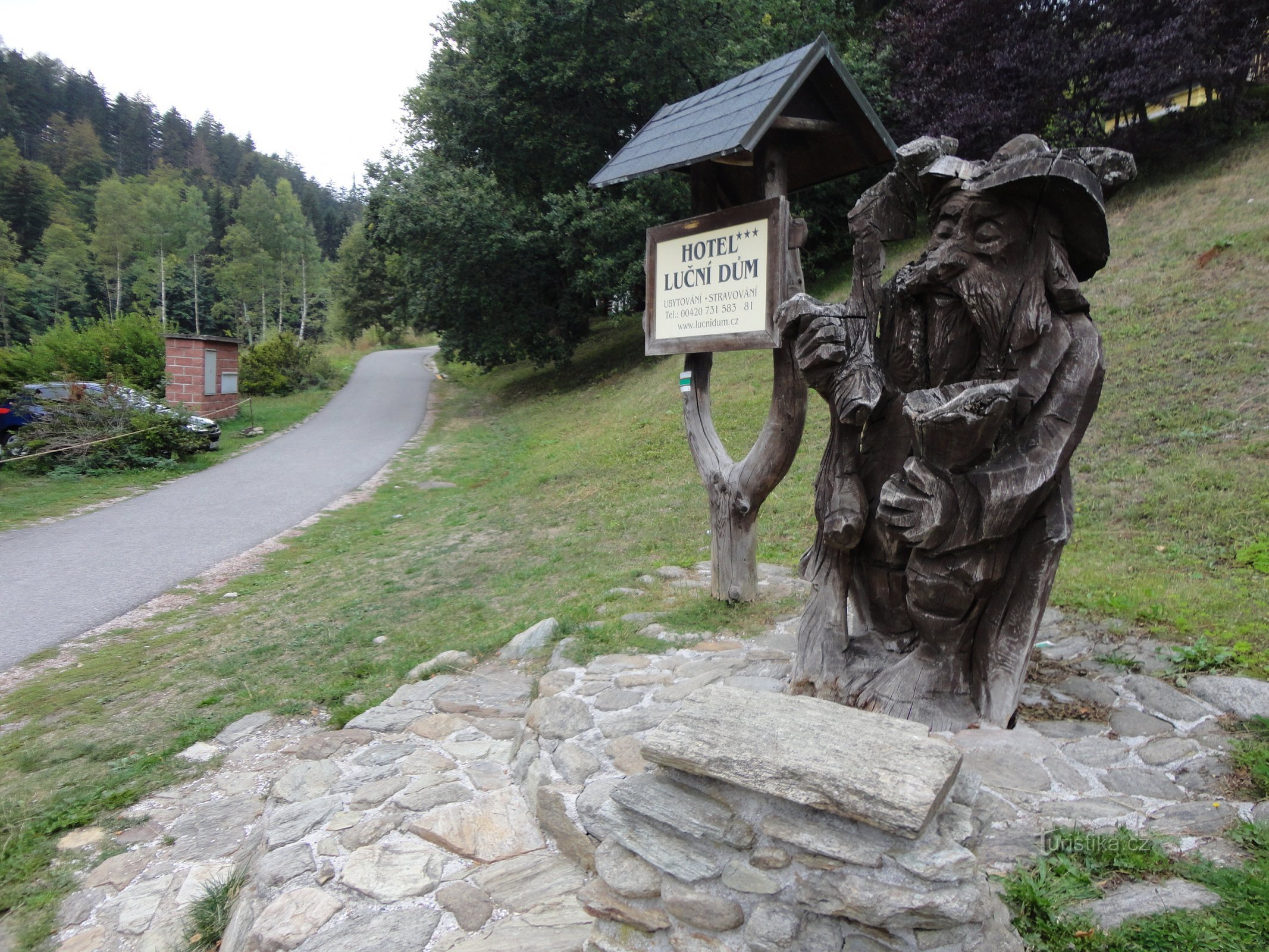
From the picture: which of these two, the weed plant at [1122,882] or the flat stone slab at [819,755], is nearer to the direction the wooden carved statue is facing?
the flat stone slab

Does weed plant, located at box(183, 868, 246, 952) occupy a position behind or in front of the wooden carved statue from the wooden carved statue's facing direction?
in front

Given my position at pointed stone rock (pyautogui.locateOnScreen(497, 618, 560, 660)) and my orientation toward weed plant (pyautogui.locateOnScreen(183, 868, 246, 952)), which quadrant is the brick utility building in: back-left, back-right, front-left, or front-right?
back-right

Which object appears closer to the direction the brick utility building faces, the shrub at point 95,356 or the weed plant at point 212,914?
the weed plant

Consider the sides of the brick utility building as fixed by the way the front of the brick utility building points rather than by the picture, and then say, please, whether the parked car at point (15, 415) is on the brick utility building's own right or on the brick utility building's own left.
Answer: on the brick utility building's own right

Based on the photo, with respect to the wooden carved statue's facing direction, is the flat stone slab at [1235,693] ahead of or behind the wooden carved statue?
behind

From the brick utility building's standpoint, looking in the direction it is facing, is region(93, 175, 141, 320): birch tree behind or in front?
behind

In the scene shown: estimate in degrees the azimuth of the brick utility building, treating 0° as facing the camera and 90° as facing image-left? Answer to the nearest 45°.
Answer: approximately 315°

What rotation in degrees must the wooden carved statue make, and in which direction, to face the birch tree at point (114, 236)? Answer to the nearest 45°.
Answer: approximately 90° to its right

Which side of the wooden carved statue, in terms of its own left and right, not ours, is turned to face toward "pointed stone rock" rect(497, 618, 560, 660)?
right

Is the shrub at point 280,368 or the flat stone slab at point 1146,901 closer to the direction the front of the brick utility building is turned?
the flat stone slab
